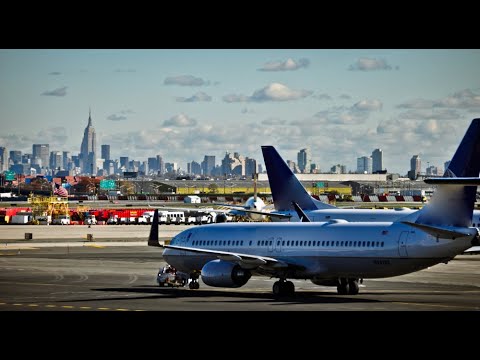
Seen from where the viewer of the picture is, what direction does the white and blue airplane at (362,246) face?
facing away from the viewer and to the left of the viewer
